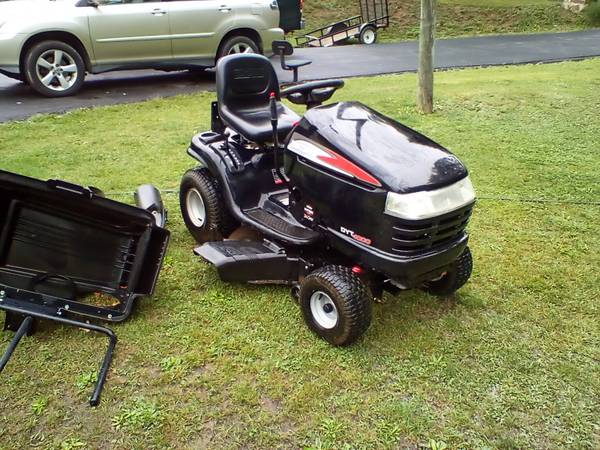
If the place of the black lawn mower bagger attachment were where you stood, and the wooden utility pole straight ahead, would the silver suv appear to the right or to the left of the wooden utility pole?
left

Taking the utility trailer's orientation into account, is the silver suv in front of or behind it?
in front

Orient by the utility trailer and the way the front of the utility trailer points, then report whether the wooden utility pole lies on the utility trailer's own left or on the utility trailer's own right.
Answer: on the utility trailer's own left

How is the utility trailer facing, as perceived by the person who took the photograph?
facing the viewer and to the left of the viewer

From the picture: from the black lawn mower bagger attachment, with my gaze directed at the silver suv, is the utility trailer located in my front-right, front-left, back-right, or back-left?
front-right

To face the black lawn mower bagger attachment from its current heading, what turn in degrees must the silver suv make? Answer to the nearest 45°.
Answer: approximately 90° to its left

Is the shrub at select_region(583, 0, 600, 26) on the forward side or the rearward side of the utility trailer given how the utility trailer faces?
on the rearward side

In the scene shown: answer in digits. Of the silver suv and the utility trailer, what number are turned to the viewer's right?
0

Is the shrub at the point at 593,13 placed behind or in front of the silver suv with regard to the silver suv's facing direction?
behind

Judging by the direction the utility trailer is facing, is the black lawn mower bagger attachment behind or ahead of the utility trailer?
ahead

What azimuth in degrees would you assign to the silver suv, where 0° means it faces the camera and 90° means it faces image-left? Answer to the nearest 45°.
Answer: approximately 90°
